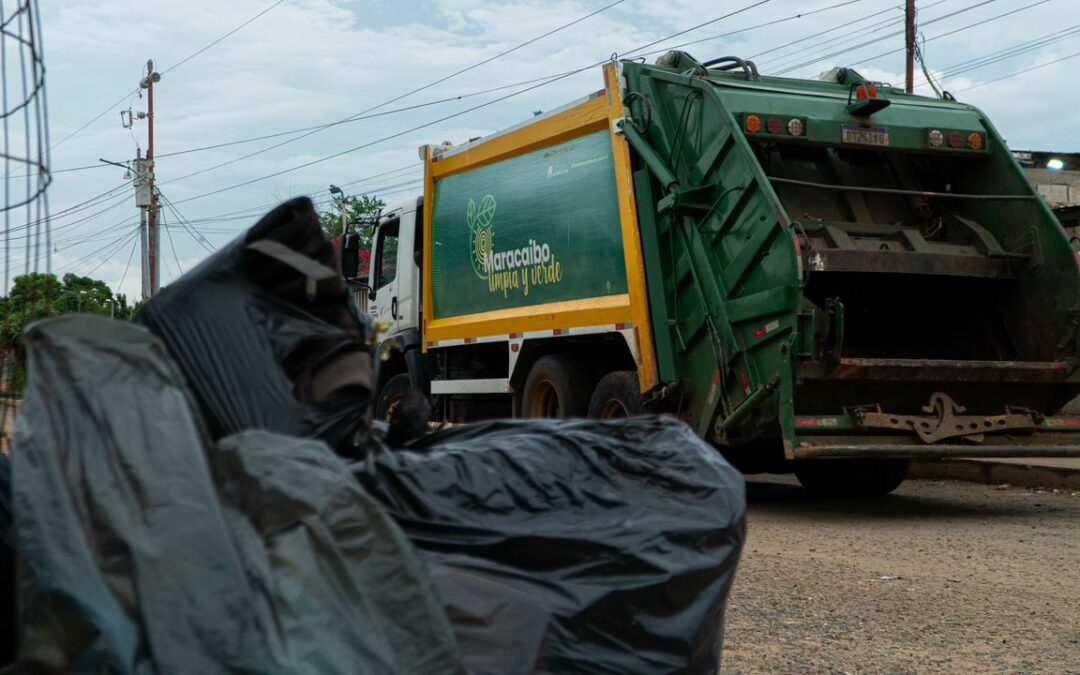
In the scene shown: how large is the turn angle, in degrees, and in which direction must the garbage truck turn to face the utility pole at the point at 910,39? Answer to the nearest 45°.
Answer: approximately 45° to its right

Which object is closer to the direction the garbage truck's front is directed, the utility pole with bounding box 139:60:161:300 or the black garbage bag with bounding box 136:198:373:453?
the utility pole

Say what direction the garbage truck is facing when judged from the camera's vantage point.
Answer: facing away from the viewer and to the left of the viewer

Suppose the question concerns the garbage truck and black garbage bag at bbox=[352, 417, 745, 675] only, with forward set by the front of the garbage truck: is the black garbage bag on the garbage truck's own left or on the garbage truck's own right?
on the garbage truck's own left

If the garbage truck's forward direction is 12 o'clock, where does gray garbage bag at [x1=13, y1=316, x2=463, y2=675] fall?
The gray garbage bag is roughly at 8 o'clock from the garbage truck.

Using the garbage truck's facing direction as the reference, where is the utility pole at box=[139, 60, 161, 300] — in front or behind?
in front

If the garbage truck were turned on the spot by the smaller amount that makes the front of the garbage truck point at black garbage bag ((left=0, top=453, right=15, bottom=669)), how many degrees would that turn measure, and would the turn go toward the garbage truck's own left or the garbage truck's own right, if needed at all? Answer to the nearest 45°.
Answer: approximately 135° to the garbage truck's own left
